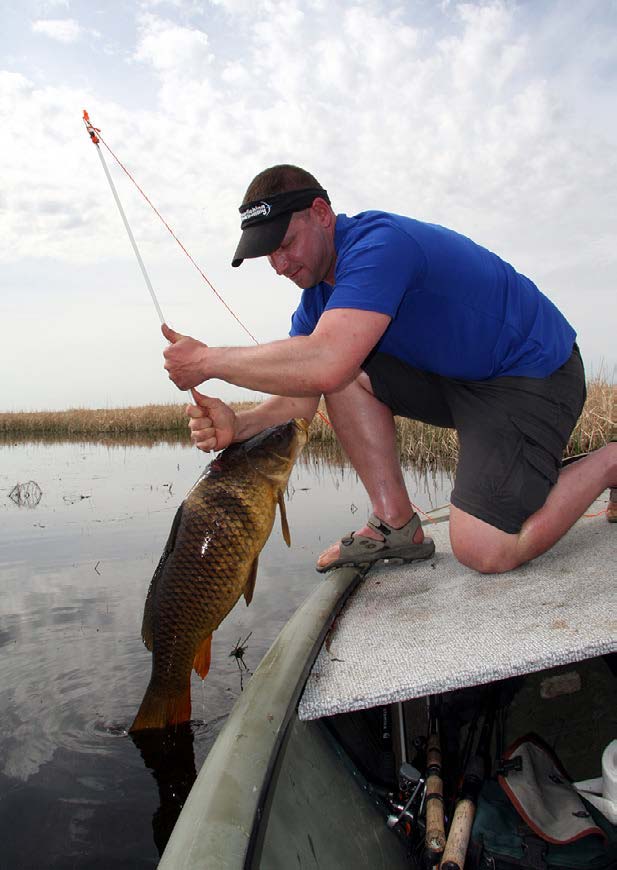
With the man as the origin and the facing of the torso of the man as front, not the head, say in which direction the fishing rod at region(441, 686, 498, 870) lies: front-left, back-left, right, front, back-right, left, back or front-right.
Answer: left

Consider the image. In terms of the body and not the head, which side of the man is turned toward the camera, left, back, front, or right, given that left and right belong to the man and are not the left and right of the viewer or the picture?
left

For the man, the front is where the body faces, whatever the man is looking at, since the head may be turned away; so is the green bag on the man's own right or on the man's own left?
on the man's own left

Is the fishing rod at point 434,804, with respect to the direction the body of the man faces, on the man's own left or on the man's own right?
on the man's own left
